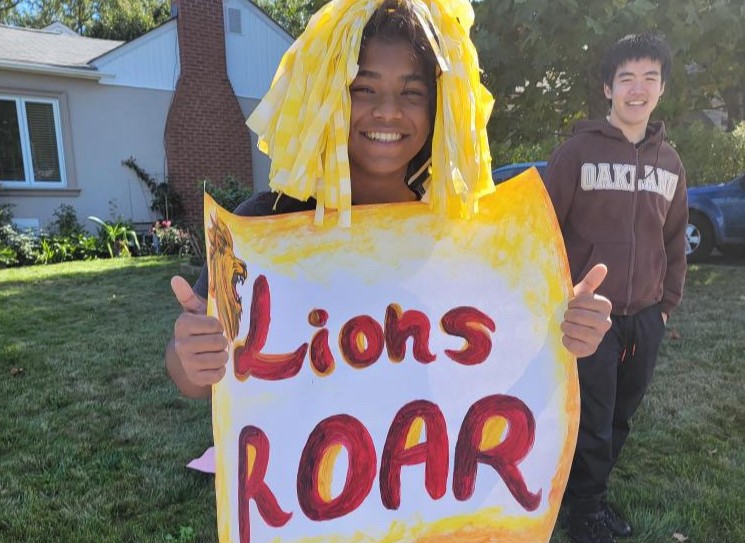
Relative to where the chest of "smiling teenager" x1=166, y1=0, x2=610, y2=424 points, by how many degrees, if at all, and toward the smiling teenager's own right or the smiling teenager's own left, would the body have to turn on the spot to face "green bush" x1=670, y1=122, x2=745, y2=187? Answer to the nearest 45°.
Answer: approximately 135° to the smiling teenager's own left

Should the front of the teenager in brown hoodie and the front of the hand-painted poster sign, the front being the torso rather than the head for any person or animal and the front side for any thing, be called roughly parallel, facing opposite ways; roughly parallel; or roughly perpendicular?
roughly parallel

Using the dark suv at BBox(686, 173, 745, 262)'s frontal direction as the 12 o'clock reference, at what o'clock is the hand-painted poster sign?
The hand-painted poster sign is roughly at 9 o'clock from the dark suv.

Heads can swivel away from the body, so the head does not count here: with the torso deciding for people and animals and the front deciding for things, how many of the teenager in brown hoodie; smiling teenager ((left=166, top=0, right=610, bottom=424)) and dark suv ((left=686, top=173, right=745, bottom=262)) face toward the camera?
2

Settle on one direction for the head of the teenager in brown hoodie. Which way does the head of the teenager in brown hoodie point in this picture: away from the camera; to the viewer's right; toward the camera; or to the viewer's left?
toward the camera

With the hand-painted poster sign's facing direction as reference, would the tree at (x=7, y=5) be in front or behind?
behind

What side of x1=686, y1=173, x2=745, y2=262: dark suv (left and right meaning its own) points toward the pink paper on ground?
left

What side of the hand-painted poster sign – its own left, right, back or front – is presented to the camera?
front

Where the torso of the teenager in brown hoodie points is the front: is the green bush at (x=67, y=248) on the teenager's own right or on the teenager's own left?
on the teenager's own right

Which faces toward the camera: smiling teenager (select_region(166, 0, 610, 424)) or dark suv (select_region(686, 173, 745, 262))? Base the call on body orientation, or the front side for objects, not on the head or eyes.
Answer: the smiling teenager

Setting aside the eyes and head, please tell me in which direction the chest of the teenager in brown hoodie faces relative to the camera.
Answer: toward the camera

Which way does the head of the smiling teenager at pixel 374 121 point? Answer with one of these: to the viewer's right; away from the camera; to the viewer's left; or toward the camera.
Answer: toward the camera

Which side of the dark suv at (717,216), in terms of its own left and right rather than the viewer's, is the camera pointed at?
left
